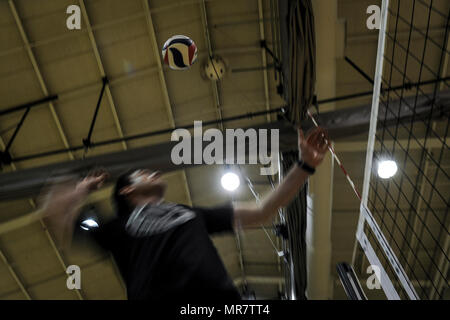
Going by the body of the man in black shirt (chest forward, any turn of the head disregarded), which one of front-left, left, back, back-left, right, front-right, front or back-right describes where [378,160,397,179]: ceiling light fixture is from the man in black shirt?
left

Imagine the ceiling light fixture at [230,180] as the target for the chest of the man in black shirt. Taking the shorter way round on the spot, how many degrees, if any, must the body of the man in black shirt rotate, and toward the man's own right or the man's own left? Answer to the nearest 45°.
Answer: approximately 135° to the man's own left

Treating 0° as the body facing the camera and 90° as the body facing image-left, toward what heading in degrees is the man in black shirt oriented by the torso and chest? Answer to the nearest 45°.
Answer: approximately 315°

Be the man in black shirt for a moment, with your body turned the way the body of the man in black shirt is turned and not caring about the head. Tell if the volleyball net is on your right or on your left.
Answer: on your left
